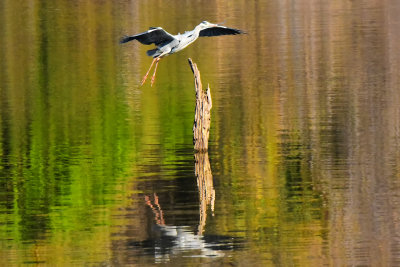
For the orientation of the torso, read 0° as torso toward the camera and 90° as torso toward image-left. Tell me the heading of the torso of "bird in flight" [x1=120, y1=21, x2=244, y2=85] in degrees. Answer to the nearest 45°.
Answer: approximately 315°
